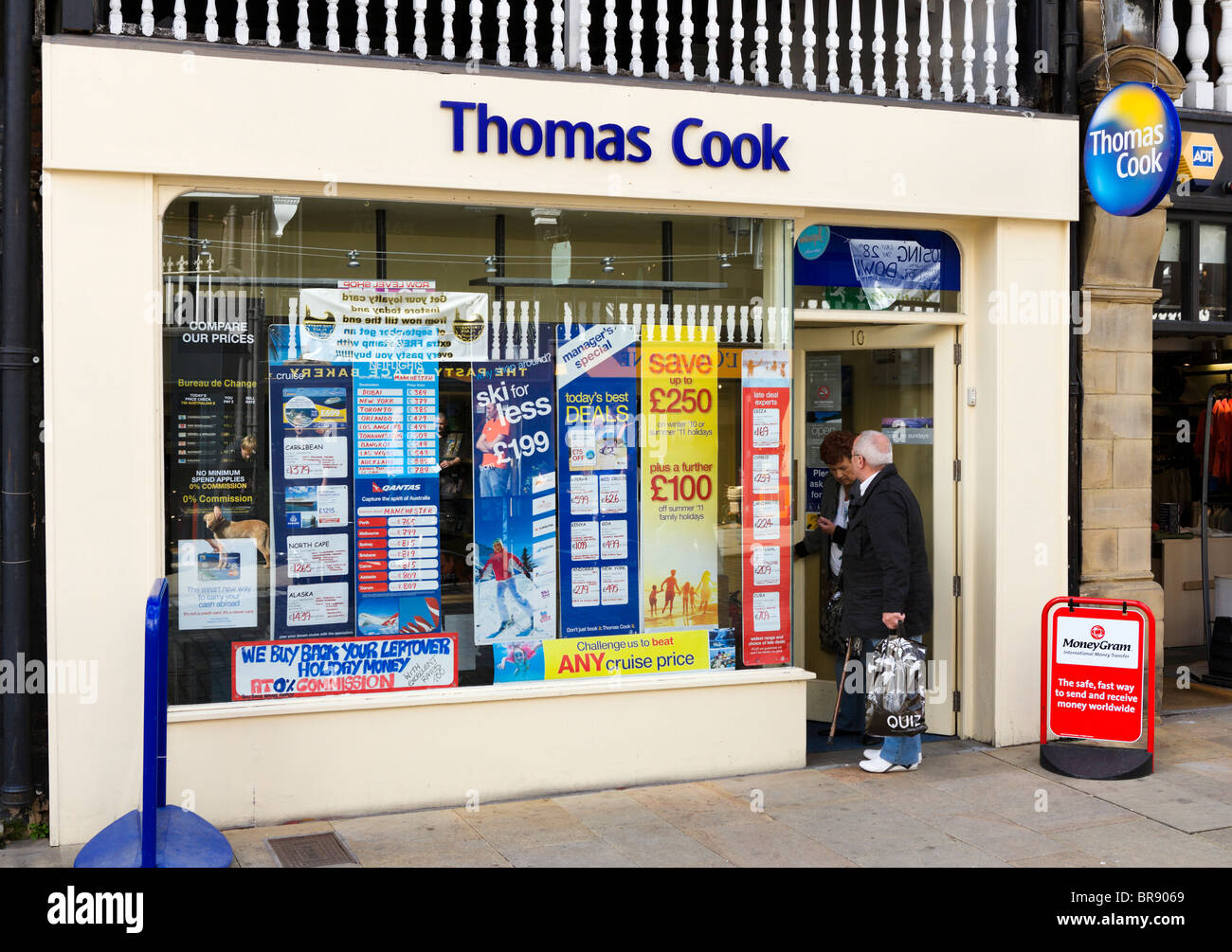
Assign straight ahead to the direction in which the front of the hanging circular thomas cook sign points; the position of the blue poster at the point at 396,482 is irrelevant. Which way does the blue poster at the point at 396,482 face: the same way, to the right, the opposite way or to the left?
to the left

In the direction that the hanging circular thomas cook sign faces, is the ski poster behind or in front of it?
in front

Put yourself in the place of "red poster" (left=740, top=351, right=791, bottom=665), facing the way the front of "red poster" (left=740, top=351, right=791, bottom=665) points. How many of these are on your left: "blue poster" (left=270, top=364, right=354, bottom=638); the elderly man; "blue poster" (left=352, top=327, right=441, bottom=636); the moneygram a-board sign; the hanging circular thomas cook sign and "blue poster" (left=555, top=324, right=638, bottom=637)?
3

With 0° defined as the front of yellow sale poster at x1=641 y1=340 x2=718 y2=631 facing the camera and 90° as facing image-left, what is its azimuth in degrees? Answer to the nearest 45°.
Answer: approximately 0°

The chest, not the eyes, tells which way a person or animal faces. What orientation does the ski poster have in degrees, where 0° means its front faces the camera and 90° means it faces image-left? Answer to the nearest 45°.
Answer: approximately 0°

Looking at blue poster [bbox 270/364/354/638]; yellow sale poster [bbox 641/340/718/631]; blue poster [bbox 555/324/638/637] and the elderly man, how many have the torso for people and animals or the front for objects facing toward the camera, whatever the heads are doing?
3

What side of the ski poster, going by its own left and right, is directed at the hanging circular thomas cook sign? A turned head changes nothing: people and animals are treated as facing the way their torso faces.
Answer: left

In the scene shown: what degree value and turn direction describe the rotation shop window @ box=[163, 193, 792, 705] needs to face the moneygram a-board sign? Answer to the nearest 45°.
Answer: approximately 90° to its left
